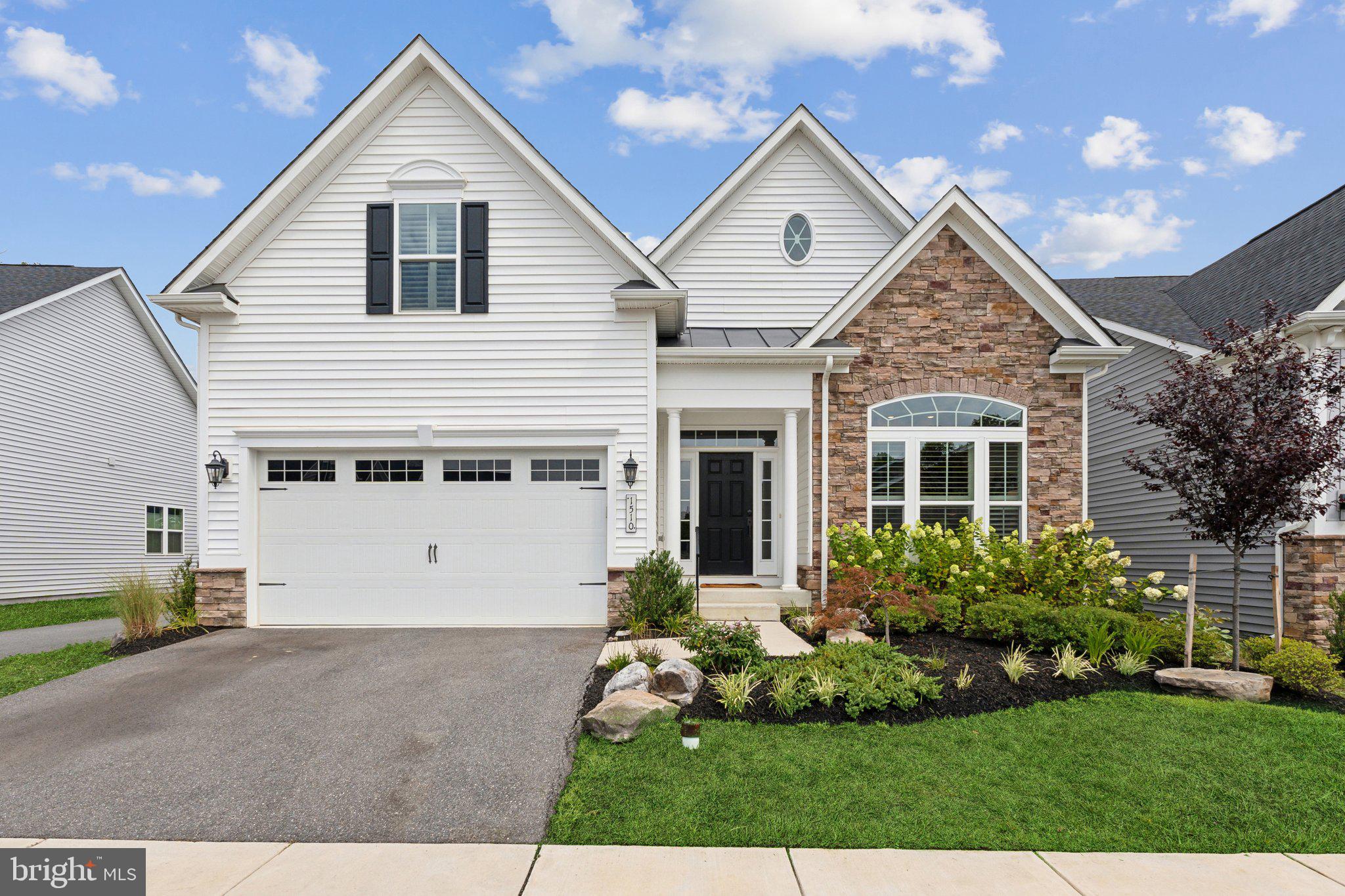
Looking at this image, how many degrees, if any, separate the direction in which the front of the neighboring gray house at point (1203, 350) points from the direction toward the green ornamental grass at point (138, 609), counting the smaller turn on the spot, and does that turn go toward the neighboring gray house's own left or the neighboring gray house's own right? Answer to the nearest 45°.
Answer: approximately 90° to the neighboring gray house's own right

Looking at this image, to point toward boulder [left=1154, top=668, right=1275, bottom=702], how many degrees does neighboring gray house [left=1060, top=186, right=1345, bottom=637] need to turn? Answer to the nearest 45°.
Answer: approximately 45° to its right

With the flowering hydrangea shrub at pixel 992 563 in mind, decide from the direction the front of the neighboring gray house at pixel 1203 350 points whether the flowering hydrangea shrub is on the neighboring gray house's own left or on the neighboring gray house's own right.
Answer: on the neighboring gray house's own right

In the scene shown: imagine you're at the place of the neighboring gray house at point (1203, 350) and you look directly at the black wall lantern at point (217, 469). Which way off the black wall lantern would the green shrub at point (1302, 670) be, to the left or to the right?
left

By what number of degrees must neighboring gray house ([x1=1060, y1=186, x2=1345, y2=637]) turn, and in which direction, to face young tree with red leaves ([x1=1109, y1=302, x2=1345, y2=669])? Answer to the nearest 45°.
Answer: approximately 45° to its right

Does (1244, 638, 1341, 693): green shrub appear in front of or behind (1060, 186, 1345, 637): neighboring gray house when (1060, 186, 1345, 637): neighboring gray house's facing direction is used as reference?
in front

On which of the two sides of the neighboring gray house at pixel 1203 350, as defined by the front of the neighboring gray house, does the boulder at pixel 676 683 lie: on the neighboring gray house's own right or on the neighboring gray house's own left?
on the neighboring gray house's own right

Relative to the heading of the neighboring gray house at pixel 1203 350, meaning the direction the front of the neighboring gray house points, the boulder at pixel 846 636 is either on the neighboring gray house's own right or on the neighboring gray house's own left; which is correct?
on the neighboring gray house's own right

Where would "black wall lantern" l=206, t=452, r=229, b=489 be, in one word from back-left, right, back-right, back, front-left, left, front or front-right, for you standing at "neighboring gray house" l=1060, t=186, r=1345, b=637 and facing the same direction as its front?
right

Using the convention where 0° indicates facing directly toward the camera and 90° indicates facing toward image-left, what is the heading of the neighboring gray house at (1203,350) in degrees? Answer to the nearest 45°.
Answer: approximately 315°

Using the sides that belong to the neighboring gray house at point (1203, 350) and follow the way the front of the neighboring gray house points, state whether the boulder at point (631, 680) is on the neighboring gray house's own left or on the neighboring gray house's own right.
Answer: on the neighboring gray house's own right

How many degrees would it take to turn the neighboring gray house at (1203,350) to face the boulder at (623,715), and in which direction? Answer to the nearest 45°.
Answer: approximately 45° to its right
